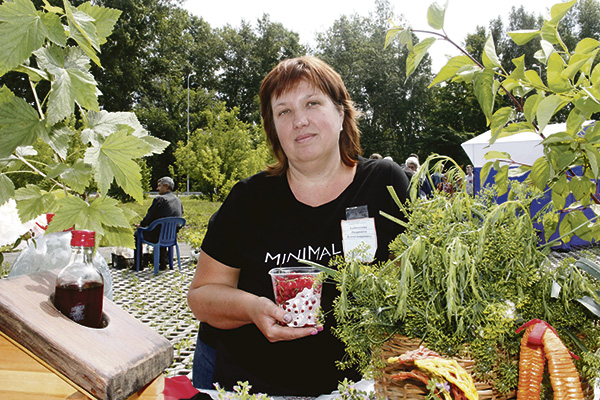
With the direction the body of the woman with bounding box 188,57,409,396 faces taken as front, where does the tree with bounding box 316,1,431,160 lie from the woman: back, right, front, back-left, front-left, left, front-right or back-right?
back

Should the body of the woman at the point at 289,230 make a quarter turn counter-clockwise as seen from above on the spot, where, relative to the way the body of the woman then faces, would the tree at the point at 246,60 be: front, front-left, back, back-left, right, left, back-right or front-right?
left

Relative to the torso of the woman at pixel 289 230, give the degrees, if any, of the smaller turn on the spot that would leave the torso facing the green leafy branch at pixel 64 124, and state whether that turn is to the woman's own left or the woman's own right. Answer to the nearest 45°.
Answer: approximately 45° to the woman's own right

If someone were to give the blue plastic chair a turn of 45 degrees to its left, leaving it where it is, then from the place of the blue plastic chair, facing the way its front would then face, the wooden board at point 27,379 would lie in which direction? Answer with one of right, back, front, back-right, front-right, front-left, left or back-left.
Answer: left

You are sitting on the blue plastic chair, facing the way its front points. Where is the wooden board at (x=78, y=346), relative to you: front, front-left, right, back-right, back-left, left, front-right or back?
back-left

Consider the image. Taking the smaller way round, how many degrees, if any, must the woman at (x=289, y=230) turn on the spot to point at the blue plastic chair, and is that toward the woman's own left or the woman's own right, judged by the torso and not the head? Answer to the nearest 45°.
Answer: approximately 180°

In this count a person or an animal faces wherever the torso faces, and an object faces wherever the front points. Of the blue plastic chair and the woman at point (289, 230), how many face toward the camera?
1
